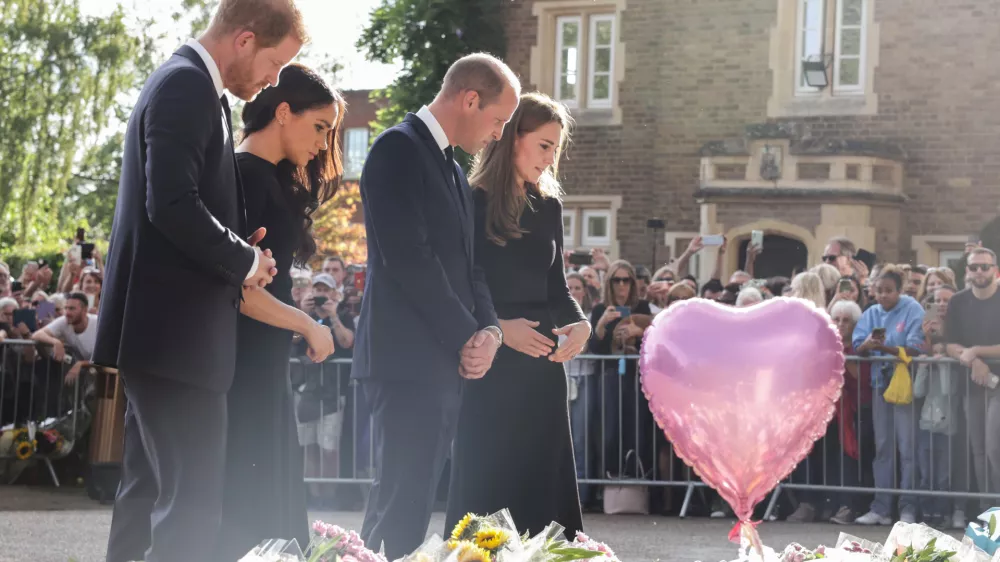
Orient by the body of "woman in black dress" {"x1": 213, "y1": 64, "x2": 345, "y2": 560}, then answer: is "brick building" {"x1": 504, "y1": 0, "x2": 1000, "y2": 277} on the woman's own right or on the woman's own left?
on the woman's own left

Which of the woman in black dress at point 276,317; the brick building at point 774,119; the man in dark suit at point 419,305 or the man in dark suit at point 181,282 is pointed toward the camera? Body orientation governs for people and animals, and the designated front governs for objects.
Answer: the brick building

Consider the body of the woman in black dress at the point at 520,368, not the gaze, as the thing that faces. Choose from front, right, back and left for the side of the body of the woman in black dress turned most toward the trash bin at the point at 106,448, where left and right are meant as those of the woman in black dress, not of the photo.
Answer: back

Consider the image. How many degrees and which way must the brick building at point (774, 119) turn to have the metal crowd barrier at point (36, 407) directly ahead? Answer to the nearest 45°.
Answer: approximately 45° to its right

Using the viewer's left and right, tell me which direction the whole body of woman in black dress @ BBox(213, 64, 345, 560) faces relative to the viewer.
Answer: facing to the right of the viewer

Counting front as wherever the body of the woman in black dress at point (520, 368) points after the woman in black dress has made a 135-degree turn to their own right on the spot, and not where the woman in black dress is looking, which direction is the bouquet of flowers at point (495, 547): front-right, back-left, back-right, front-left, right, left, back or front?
left

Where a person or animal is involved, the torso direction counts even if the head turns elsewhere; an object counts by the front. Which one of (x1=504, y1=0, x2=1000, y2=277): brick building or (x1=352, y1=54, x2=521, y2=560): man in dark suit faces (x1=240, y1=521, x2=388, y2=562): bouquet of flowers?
the brick building

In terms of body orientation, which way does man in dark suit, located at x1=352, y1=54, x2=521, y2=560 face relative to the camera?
to the viewer's right

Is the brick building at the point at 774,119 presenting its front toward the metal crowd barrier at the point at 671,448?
yes

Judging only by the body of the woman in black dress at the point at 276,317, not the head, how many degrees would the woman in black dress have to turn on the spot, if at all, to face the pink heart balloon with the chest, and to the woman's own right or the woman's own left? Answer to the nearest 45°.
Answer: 0° — they already face it

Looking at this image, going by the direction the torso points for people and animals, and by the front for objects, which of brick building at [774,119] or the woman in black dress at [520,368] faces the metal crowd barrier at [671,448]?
the brick building

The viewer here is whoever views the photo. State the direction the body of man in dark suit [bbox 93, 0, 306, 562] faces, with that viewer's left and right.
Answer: facing to the right of the viewer

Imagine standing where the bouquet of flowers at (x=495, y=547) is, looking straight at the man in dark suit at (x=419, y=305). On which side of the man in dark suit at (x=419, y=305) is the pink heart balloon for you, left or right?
right
